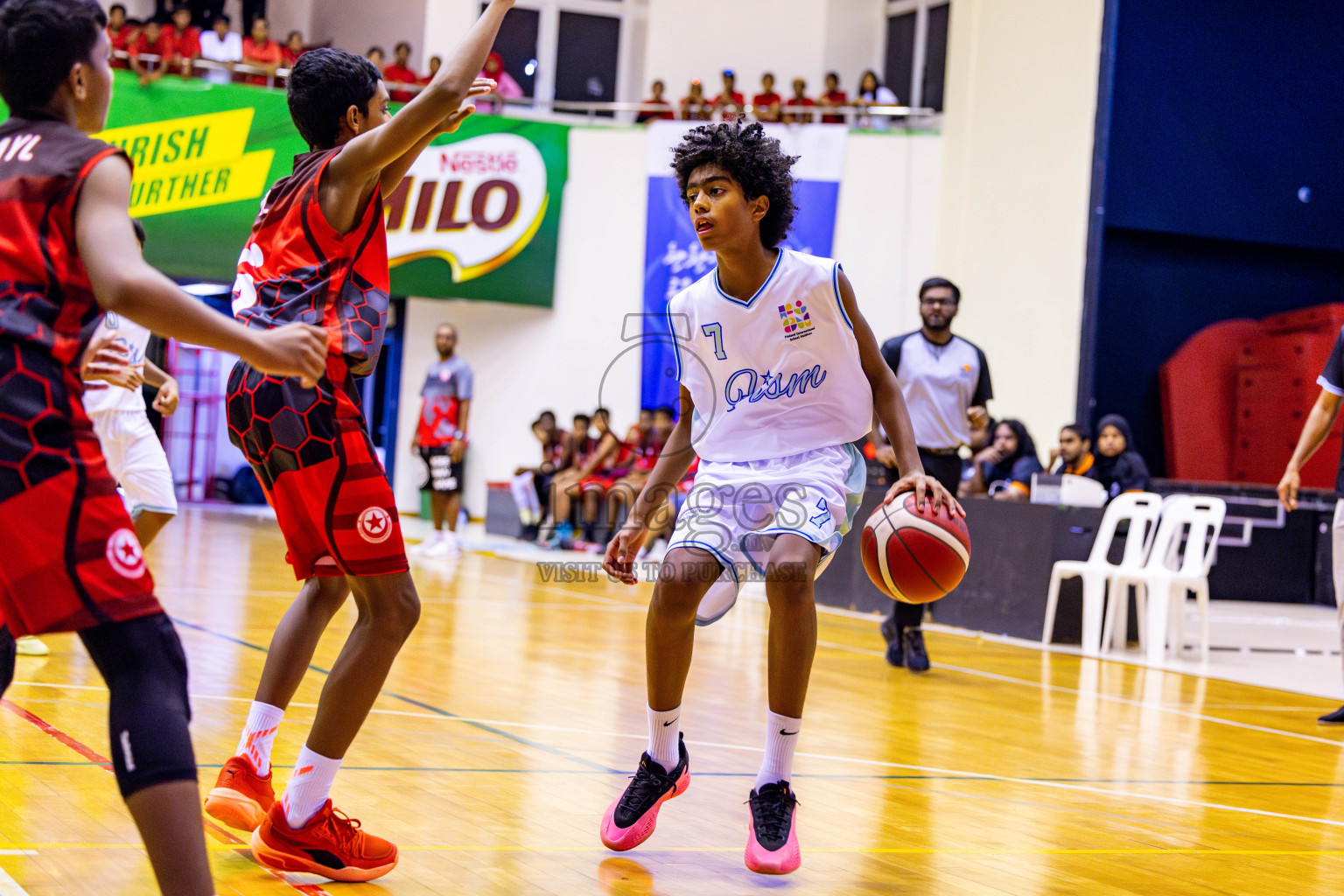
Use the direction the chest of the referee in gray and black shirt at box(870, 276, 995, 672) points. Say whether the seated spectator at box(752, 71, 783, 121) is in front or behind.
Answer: behind

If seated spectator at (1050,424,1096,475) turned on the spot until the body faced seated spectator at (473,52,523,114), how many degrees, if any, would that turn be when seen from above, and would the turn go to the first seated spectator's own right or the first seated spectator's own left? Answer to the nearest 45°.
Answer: approximately 90° to the first seated spectator's own right

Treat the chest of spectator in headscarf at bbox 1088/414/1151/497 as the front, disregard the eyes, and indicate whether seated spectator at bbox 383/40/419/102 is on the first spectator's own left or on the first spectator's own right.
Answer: on the first spectator's own right

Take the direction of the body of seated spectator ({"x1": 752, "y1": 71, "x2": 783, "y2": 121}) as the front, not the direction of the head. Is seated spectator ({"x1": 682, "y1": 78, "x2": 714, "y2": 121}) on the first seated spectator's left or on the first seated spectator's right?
on the first seated spectator's right

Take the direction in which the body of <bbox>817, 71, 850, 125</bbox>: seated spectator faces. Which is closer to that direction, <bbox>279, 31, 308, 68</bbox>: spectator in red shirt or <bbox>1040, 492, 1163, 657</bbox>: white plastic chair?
the white plastic chair

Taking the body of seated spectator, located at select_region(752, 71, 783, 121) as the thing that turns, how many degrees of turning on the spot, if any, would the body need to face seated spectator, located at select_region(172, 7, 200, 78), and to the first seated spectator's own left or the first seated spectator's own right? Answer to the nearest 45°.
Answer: approximately 90° to the first seated spectator's own right
